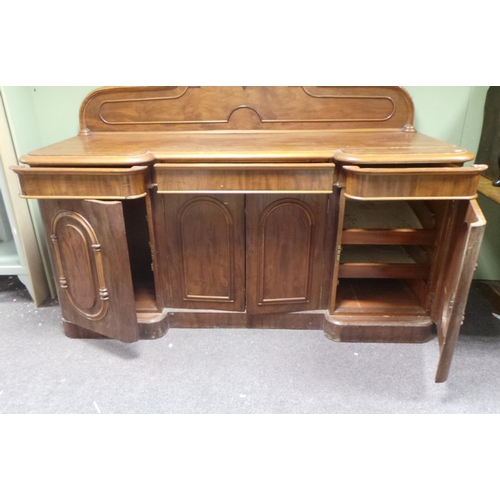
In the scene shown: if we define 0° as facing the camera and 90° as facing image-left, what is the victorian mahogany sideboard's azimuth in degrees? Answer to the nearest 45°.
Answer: approximately 0°
